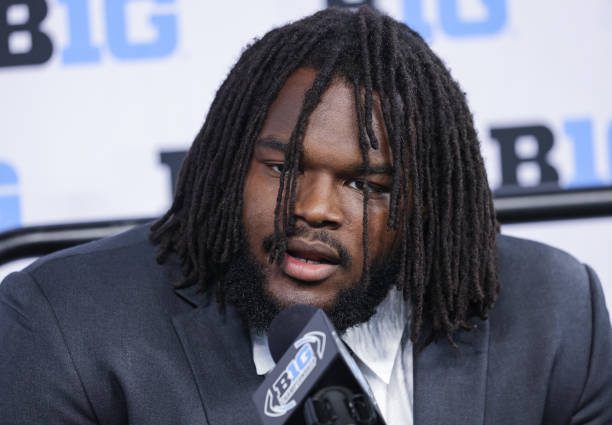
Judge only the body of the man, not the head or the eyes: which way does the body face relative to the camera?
toward the camera
